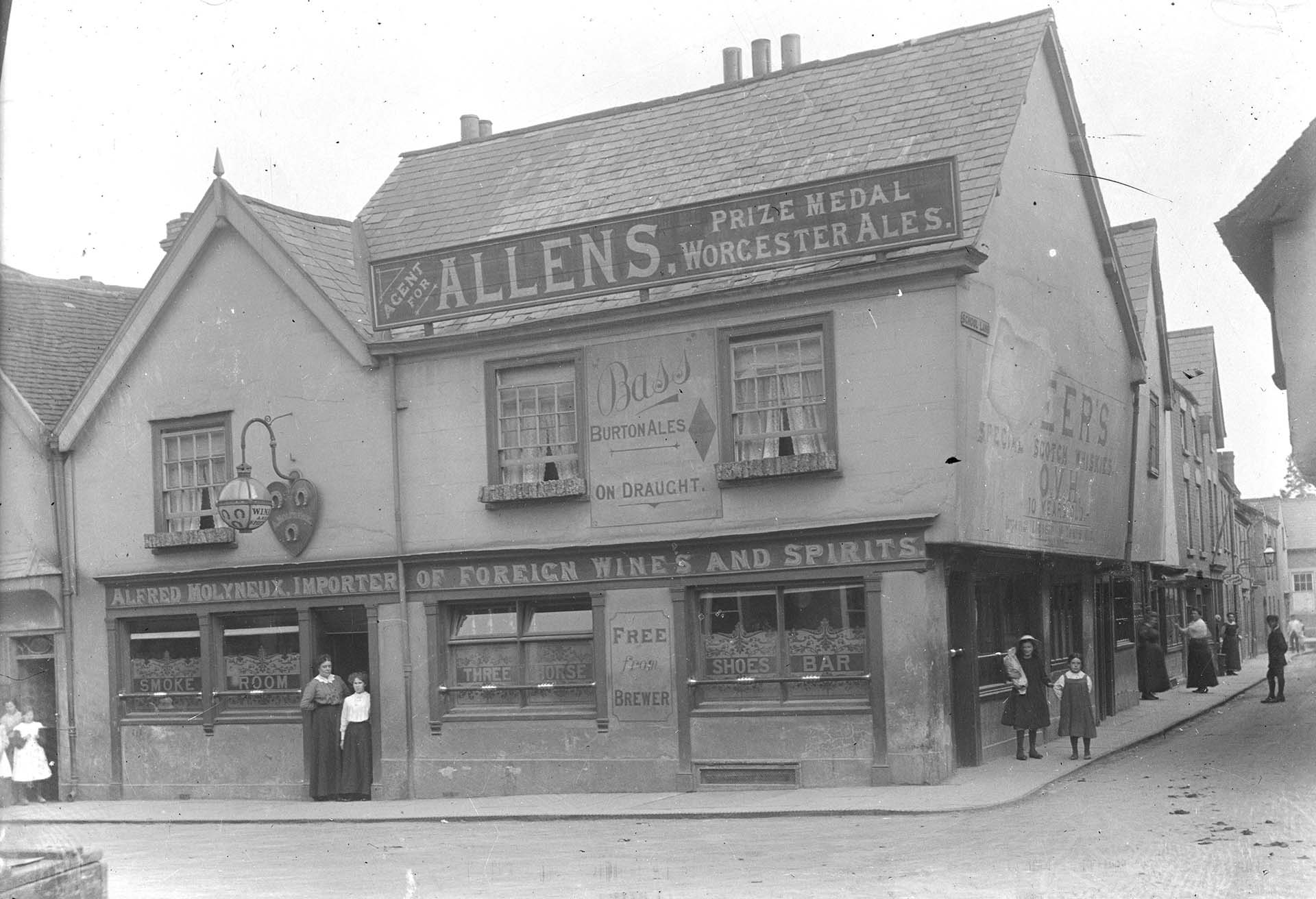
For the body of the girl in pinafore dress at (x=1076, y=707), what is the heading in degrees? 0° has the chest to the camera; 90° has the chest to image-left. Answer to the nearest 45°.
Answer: approximately 0°

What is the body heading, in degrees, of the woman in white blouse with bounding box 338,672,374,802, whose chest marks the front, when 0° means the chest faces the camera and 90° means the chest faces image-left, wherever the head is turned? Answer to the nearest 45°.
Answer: approximately 0°

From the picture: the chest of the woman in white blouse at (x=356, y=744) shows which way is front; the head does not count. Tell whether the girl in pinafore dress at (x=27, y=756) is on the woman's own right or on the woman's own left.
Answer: on the woman's own right

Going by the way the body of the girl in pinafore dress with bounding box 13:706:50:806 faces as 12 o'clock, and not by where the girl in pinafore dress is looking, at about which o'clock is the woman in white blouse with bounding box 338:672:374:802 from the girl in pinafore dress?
The woman in white blouse is roughly at 10 o'clock from the girl in pinafore dress.
